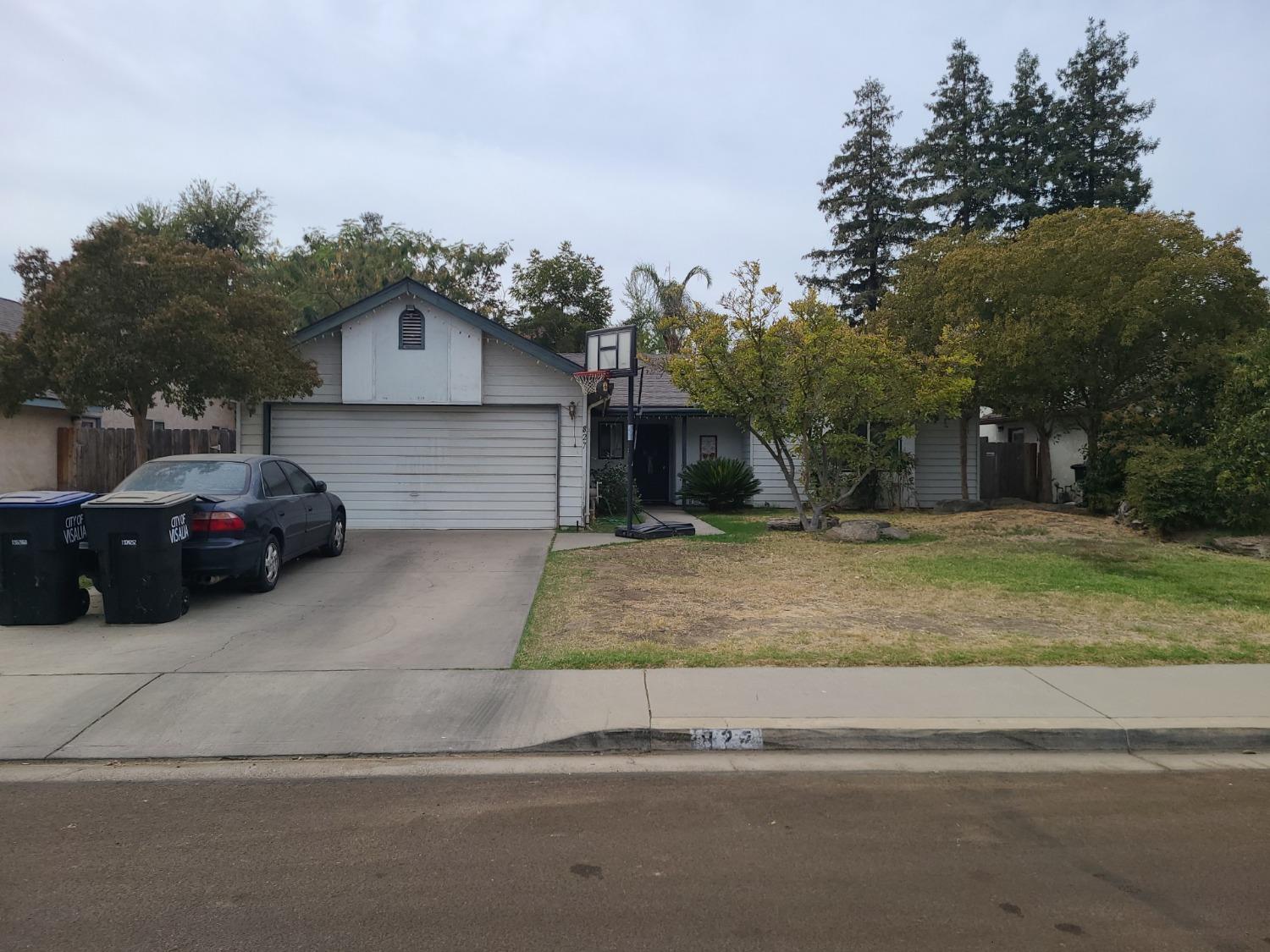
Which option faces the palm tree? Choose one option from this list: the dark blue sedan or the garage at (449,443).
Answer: the dark blue sedan

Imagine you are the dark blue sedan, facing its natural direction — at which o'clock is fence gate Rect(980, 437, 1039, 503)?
The fence gate is roughly at 1 o'clock from the dark blue sedan.

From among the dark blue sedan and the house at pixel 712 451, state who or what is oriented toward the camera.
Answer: the house

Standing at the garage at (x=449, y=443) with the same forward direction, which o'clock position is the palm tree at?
The palm tree is roughly at 7 o'clock from the garage.

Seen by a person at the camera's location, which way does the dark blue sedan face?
facing away from the viewer and to the right of the viewer

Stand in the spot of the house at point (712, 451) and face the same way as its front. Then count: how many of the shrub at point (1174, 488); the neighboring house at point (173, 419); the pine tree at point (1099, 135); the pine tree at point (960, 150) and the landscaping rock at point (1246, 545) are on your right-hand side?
1

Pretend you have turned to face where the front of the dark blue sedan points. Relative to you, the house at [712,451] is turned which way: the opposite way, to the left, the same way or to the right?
the opposite way

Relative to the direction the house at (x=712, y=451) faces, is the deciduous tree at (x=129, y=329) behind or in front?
in front

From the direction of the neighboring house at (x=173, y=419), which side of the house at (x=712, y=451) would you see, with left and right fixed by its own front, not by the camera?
right

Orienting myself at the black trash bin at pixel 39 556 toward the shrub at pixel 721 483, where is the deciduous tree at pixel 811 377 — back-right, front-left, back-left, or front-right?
front-right

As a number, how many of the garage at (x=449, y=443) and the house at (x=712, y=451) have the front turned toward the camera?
2

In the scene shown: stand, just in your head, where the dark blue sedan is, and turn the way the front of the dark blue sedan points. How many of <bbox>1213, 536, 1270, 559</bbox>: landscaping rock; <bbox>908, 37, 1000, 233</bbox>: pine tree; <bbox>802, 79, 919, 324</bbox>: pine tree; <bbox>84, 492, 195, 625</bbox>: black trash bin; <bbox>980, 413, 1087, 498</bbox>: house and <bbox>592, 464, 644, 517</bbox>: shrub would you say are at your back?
1

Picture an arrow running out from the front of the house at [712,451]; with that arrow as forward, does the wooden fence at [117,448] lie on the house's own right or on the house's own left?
on the house's own right

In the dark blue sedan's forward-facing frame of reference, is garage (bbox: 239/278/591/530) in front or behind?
in front

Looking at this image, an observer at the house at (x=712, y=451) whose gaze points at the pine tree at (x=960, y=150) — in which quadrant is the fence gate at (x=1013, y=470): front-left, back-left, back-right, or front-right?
front-right

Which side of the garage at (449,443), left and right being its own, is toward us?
front

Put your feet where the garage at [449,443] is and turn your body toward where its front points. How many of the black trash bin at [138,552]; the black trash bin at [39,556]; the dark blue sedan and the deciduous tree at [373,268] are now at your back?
1

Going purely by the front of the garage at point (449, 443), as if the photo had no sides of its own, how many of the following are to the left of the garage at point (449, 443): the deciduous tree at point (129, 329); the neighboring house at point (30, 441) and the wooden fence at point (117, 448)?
0

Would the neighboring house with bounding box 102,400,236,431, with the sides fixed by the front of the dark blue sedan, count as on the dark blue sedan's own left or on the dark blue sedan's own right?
on the dark blue sedan's own left

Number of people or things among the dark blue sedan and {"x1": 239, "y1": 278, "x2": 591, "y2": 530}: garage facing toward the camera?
1

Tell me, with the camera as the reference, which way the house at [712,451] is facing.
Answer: facing the viewer

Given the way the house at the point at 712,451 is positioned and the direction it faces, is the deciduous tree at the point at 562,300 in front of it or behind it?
behind

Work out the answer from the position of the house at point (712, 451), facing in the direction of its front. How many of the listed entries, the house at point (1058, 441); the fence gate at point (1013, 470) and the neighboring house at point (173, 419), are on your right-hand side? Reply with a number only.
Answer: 1
